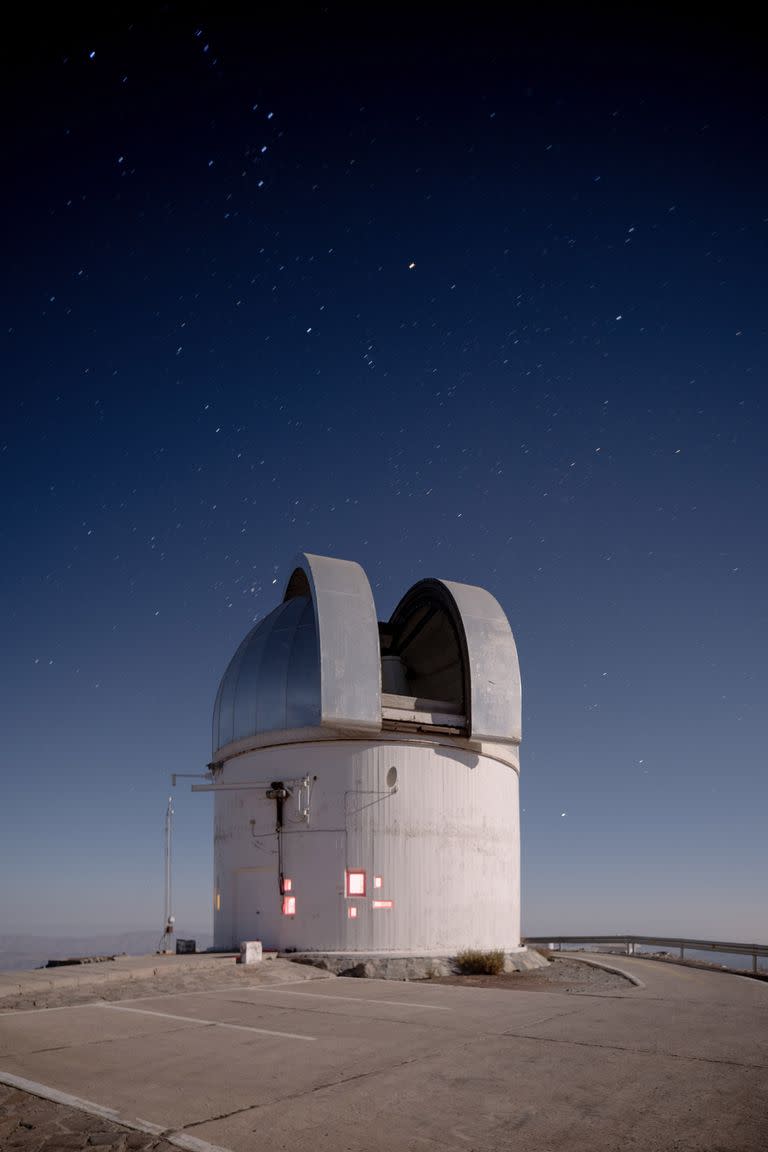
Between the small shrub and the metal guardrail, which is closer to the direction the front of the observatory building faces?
the small shrub

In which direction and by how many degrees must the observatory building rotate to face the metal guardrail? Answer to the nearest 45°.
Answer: approximately 90° to its left
